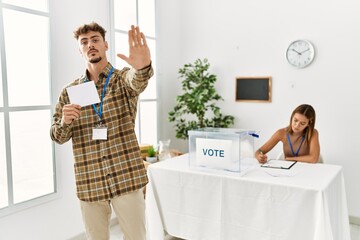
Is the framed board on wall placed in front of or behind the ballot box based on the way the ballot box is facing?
behind

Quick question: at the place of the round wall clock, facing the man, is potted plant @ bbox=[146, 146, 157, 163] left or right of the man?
right

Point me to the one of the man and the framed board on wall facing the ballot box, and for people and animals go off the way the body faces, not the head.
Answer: the framed board on wall

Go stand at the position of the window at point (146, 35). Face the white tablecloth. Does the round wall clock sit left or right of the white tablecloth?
left

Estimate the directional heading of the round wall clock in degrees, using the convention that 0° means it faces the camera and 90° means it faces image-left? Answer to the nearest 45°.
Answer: approximately 0°

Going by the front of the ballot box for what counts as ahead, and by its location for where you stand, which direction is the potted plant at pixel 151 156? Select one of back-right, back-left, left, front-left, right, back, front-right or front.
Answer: back-right
